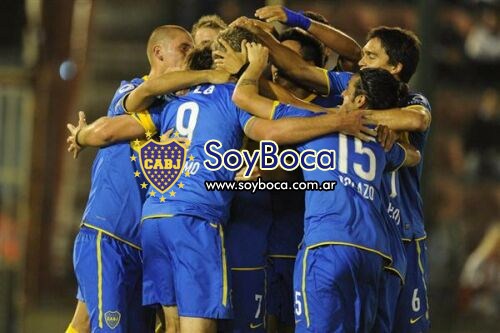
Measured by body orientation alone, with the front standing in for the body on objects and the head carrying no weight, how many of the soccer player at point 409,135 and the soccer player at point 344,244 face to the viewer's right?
0

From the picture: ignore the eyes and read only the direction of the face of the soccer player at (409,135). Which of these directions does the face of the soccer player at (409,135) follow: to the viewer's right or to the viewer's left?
to the viewer's left

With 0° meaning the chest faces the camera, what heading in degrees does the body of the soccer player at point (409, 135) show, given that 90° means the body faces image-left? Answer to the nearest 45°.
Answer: approximately 90°

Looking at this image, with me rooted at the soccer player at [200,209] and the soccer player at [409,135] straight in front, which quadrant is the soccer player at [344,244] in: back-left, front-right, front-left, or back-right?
front-right

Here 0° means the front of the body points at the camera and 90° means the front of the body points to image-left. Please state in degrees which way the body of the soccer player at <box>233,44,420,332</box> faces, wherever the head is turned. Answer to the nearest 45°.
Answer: approximately 135°
